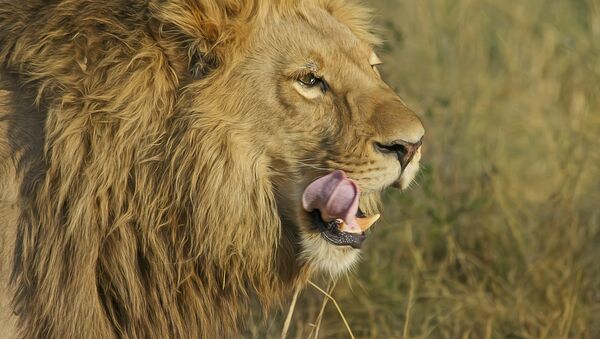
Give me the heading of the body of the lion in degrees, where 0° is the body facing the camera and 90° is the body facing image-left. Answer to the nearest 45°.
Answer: approximately 270°
